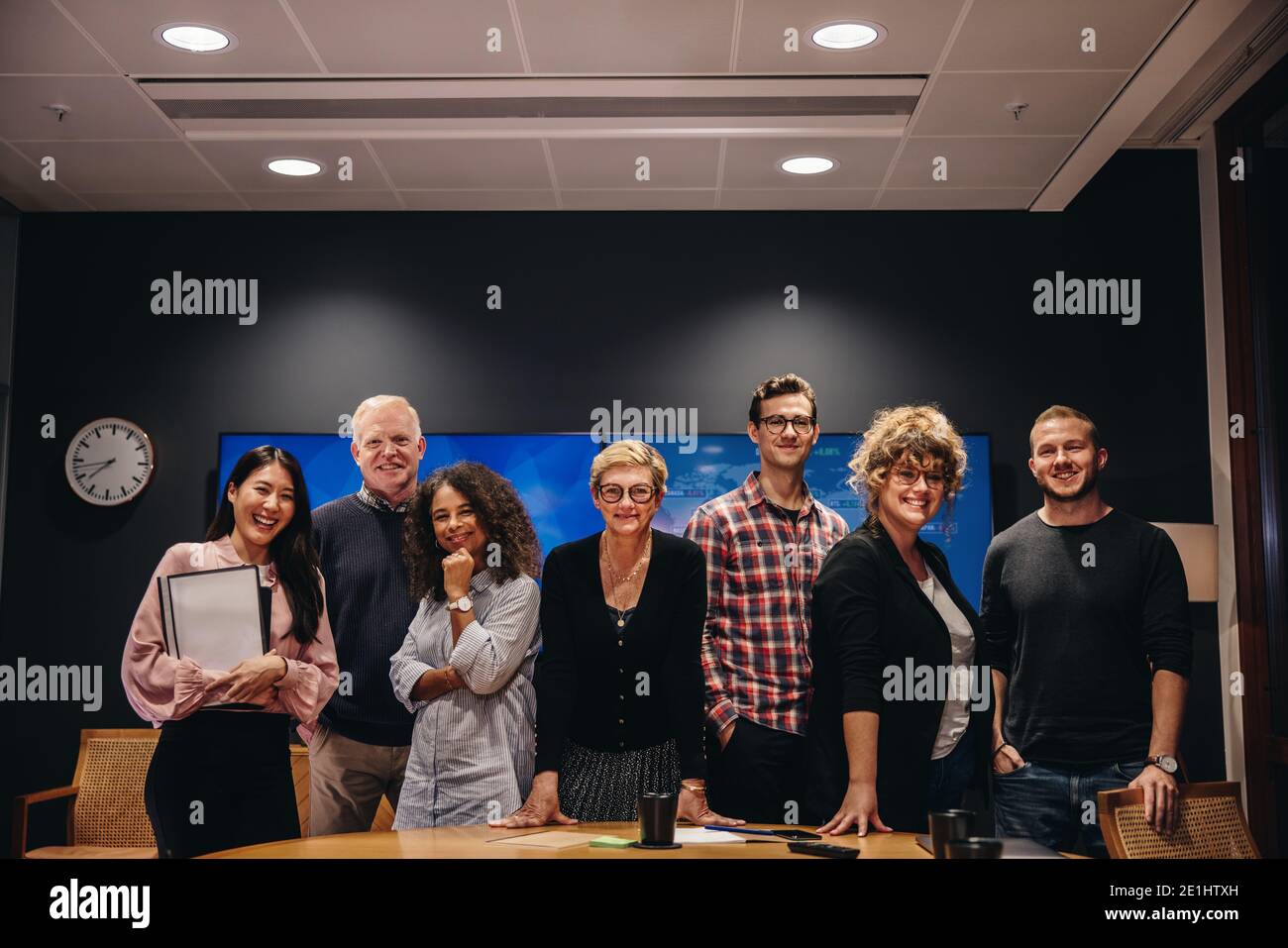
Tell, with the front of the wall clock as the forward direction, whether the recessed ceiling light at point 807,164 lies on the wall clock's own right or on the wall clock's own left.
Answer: on the wall clock's own left

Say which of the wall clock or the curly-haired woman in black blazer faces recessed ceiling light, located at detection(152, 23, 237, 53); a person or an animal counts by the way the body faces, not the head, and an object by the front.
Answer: the wall clock

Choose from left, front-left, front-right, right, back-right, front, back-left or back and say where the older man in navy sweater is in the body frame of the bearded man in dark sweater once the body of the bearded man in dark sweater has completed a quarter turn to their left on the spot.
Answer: back

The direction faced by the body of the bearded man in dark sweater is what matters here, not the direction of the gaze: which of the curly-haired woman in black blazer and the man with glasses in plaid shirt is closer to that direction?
the curly-haired woman in black blazer

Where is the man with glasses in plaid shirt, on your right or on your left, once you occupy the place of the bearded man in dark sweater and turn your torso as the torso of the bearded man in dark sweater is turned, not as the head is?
on your right

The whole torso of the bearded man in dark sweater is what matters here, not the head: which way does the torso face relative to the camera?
toward the camera

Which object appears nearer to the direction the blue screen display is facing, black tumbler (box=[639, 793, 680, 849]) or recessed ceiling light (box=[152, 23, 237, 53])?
the black tumbler

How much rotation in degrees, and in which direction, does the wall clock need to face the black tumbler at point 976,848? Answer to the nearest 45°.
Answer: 0° — it already faces it

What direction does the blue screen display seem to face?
toward the camera

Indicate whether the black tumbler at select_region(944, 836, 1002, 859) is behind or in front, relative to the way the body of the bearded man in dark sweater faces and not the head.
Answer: in front

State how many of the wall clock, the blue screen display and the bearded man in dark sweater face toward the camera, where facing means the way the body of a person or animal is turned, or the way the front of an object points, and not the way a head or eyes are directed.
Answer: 3

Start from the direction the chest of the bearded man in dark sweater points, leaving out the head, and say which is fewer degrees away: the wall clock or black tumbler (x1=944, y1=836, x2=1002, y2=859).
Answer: the black tumbler

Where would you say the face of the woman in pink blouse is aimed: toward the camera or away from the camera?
toward the camera

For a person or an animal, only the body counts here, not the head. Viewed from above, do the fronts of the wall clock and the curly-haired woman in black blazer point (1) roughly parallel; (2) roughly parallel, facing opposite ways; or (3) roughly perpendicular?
roughly parallel

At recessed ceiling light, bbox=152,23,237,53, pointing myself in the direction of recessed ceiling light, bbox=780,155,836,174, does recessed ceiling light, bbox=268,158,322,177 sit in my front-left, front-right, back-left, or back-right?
front-left

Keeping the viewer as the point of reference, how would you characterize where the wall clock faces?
facing the viewer

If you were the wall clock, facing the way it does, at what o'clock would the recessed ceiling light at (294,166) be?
The recessed ceiling light is roughly at 11 o'clock from the wall clock.
